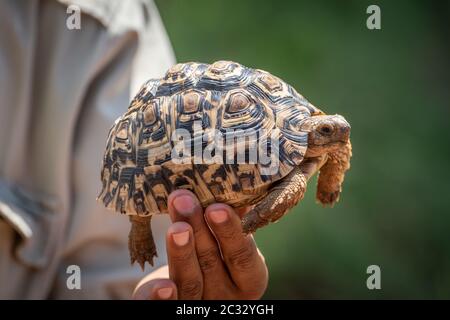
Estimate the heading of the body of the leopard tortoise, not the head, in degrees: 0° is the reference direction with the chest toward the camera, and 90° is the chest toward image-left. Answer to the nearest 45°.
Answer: approximately 270°
